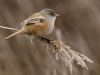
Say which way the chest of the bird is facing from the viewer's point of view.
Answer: to the viewer's right
